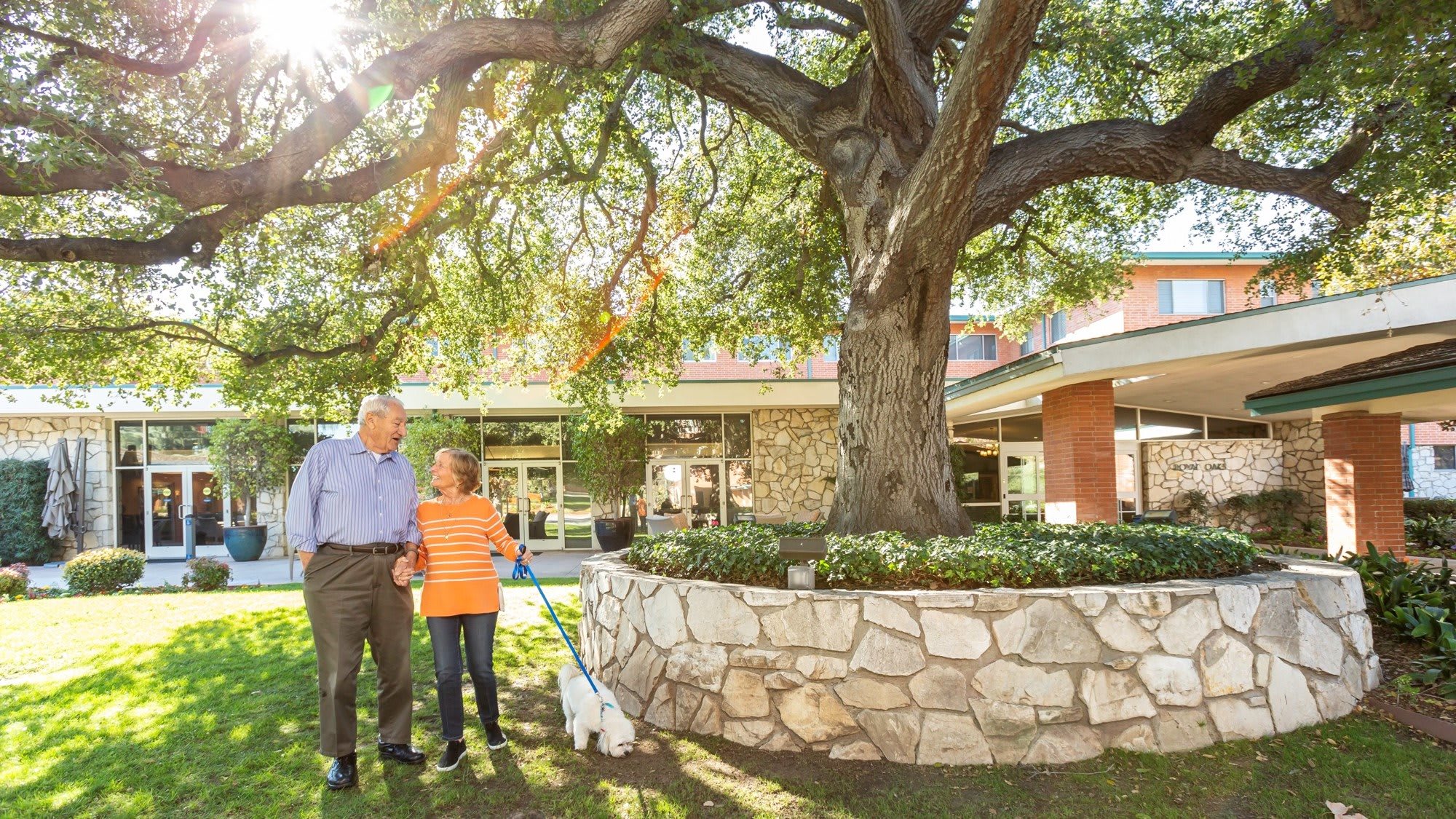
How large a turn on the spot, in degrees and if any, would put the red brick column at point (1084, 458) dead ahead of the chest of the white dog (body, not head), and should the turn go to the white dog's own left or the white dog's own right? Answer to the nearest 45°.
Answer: approximately 90° to the white dog's own left

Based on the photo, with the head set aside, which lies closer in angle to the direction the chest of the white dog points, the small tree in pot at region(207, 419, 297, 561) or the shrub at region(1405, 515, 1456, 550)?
the shrub

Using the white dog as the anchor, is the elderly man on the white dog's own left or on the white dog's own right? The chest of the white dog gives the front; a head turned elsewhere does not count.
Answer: on the white dog's own right

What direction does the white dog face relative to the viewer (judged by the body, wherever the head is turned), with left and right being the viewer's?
facing the viewer and to the right of the viewer

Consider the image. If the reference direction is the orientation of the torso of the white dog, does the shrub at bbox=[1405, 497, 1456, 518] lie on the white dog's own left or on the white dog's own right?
on the white dog's own left

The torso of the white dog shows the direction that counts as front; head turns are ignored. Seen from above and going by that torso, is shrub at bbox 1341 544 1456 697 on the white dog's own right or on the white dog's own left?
on the white dog's own left

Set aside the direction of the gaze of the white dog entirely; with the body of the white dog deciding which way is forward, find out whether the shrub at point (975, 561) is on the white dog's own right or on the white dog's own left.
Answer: on the white dog's own left

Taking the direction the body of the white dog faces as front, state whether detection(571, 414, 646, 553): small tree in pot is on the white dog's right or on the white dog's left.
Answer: on the white dog's left

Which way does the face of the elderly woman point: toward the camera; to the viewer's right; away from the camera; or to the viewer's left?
to the viewer's left

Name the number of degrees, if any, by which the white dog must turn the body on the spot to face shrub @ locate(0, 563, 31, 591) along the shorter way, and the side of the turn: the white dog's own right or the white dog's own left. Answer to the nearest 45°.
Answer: approximately 180°

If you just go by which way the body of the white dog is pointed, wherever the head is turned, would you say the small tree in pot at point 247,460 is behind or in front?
behind

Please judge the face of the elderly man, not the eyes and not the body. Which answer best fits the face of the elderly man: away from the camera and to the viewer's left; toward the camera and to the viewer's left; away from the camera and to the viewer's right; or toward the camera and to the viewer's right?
toward the camera and to the viewer's right
